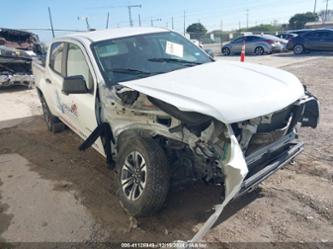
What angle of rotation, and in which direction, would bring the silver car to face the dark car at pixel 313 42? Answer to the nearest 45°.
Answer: approximately 135° to its right

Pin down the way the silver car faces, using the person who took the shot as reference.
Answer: facing away from the viewer and to the left of the viewer

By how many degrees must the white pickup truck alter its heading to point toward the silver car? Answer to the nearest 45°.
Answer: approximately 135° to its left

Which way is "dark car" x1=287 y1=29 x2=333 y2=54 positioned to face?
to the viewer's left

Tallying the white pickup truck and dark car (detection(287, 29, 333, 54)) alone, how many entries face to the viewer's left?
1

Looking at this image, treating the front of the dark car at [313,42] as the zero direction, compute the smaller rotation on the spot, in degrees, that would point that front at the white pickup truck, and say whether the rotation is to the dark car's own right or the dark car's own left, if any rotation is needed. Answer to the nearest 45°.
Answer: approximately 90° to the dark car's own left

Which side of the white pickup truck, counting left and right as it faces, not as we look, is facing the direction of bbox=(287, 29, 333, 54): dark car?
left

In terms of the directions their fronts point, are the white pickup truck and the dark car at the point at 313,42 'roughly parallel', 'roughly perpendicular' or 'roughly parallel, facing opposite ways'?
roughly parallel, facing opposite ways

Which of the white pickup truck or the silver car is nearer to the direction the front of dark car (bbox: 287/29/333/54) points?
the silver car

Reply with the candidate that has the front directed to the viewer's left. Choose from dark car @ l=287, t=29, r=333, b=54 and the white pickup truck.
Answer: the dark car

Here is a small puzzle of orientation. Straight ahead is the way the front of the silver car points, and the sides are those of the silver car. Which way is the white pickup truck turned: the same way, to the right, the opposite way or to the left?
the opposite way

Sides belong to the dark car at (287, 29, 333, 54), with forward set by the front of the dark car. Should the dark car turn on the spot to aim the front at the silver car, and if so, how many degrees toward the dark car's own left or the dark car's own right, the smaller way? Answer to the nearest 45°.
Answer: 0° — it already faces it
